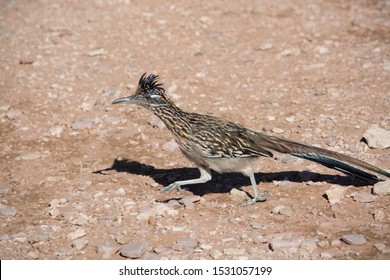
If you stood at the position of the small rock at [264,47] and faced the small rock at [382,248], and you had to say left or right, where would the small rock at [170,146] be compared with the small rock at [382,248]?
right

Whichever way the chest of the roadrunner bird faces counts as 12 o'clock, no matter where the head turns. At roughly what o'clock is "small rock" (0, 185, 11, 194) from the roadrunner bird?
The small rock is roughly at 12 o'clock from the roadrunner bird.

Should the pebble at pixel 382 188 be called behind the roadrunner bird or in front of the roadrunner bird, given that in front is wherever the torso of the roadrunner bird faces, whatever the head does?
behind

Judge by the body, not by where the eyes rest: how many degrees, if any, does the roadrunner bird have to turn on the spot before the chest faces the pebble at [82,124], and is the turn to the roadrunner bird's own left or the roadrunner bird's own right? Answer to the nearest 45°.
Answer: approximately 45° to the roadrunner bird's own right

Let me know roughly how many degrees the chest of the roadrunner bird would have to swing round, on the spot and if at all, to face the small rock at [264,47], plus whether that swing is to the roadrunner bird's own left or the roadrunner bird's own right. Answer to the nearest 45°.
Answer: approximately 90° to the roadrunner bird's own right

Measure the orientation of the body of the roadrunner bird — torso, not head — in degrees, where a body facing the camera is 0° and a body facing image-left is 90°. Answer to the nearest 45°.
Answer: approximately 90°

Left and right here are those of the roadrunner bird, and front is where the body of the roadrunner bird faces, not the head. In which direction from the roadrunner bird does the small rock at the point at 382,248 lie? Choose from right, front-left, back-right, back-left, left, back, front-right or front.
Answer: back-left

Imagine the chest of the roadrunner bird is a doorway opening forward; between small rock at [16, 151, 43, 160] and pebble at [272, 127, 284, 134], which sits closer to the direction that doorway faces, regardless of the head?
the small rock

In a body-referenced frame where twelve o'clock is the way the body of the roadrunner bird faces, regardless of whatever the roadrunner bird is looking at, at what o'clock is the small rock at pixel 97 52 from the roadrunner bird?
The small rock is roughly at 2 o'clock from the roadrunner bird.

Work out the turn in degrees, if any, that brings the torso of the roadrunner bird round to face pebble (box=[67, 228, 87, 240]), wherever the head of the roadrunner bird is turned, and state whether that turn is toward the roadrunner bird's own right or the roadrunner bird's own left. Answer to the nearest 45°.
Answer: approximately 45° to the roadrunner bird's own left

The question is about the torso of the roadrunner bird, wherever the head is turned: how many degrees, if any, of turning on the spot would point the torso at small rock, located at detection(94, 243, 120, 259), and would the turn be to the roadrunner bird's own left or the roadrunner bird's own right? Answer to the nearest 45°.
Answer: approximately 45° to the roadrunner bird's own left

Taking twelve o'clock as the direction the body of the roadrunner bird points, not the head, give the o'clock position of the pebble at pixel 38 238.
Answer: The pebble is roughly at 11 o'clock from the roadrunner bird.
